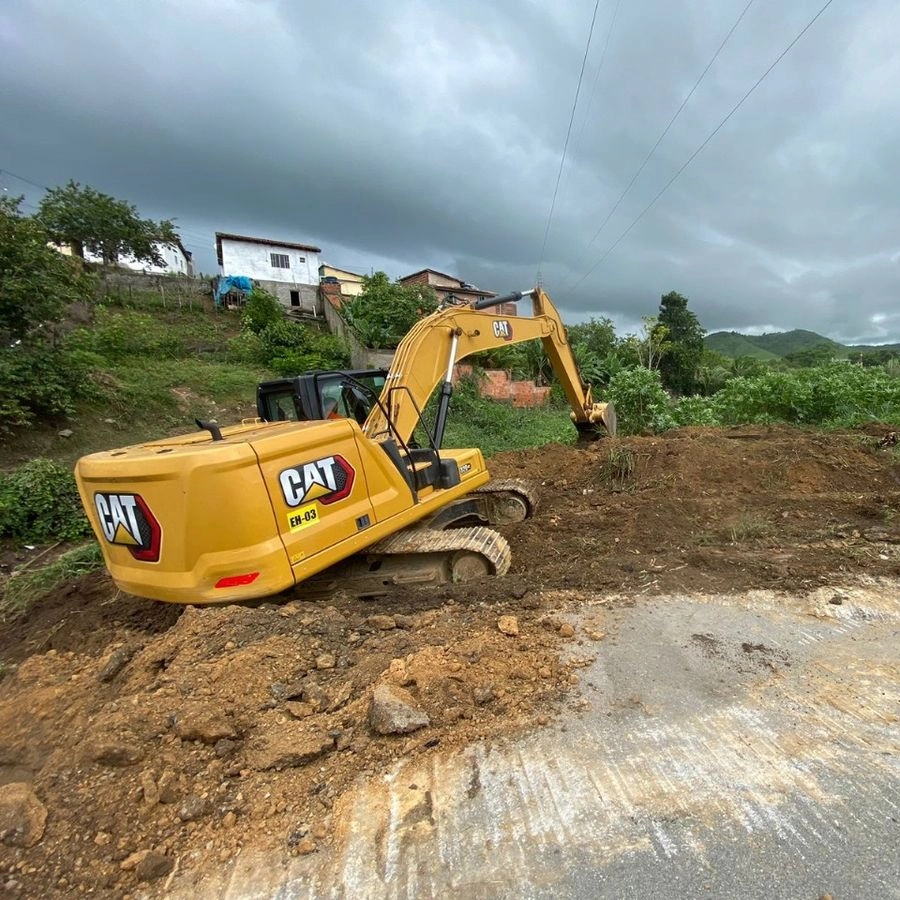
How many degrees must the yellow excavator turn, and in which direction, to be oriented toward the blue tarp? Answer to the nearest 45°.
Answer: approximately 45° to its left

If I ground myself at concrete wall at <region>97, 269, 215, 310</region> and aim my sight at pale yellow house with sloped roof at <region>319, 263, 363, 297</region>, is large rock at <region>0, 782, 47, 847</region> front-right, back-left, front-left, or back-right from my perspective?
back-right

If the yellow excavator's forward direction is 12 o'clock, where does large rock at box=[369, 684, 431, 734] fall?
The large rock is roughly at 4 o'clock from the yellow excavator.

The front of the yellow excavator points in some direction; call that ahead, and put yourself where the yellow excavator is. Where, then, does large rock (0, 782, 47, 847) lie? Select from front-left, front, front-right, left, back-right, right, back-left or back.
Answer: back

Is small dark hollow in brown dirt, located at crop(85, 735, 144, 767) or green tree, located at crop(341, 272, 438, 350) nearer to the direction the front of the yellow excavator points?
the green tree

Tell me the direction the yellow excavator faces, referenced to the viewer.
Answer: facing away from the viewer and to the right of the viewer

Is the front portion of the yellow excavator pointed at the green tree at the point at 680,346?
yes

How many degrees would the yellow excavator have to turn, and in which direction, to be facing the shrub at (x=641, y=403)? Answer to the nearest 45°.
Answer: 0° — it already faces it

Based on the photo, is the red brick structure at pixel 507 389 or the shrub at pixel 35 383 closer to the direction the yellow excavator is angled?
the red brick structure

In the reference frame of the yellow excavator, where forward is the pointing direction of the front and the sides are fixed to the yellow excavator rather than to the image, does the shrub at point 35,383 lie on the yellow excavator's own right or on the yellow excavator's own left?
on the yellow excavator's own left

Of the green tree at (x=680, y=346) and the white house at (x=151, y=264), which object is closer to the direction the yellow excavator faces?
the green tree

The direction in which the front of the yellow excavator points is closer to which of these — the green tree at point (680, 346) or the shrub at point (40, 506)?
the green tree
